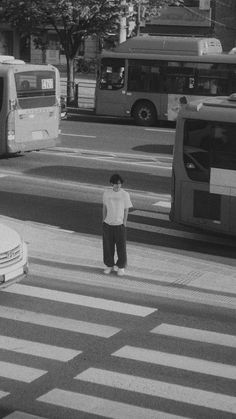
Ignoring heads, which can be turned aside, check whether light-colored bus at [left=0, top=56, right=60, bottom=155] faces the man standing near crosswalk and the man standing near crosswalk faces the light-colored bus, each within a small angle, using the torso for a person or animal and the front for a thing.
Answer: no

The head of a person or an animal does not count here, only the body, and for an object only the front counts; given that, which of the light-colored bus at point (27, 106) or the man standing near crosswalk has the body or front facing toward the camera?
the man standing near crosswalk

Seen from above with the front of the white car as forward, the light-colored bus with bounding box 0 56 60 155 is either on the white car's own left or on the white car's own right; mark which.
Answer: on the white car's own left

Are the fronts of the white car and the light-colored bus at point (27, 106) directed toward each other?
no

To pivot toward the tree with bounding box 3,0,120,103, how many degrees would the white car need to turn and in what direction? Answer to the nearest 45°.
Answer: approximately 135° to its left

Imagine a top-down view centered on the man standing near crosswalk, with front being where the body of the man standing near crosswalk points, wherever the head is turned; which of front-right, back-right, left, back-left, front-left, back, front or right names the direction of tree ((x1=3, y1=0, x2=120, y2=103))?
back

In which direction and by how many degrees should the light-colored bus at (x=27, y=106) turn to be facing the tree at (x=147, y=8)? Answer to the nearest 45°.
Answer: approximately 45° to its right

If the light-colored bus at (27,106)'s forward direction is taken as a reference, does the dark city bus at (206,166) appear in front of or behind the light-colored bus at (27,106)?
behind

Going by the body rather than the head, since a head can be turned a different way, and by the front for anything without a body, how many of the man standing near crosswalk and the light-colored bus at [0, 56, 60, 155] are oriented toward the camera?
1

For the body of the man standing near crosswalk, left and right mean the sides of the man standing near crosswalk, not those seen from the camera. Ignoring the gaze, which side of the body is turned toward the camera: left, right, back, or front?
front

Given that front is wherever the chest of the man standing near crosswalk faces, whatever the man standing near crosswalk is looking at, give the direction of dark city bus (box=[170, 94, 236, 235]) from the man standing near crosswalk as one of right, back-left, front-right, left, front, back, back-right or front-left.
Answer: back-left

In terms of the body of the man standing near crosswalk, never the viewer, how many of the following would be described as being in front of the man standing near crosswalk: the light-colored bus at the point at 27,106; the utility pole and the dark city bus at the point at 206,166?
0

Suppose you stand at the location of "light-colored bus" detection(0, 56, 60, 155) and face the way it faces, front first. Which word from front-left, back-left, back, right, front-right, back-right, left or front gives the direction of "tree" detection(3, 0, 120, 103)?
front-right

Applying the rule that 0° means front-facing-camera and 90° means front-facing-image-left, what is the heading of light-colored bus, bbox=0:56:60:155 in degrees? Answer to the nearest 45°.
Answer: approximately 135°

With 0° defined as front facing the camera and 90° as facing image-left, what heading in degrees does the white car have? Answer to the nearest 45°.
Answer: approximately 315°
